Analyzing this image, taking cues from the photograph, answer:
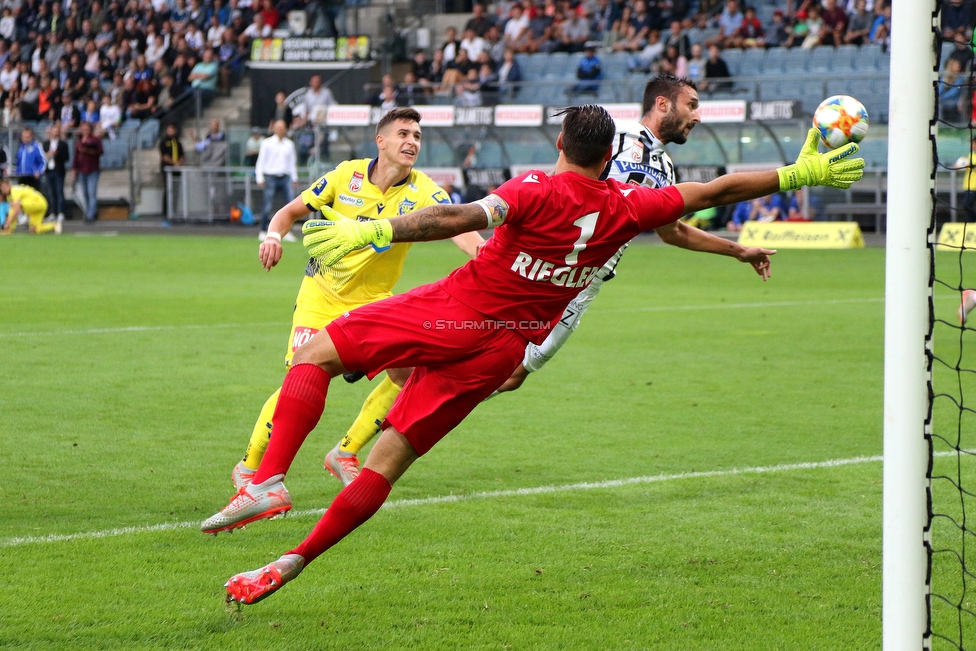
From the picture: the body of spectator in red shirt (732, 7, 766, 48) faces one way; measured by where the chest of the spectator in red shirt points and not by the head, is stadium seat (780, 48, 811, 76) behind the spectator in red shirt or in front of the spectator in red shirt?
in front

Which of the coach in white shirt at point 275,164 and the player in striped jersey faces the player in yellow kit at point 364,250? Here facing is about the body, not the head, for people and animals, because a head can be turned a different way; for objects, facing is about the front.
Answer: the coach in white shirt

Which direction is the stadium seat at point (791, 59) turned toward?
toward the camera

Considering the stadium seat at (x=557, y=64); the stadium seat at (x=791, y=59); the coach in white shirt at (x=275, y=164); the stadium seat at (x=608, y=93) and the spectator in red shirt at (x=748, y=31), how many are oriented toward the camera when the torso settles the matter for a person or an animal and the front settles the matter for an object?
5

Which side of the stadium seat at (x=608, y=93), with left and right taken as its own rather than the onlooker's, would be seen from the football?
front

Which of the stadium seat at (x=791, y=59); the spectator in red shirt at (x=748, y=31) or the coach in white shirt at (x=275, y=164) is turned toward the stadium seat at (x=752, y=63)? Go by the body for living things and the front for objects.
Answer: the spectator in red shirt

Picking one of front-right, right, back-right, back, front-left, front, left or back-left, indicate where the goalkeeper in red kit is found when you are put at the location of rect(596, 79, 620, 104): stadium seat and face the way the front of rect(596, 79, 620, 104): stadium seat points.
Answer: front

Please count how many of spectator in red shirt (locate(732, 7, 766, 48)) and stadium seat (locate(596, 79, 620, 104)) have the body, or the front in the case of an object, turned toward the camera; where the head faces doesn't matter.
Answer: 2

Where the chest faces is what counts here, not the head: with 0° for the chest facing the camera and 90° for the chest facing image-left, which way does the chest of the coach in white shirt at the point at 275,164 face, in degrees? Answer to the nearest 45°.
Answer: approximately 0°

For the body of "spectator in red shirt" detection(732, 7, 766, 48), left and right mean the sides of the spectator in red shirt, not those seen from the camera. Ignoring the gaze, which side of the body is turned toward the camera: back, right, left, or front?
front
